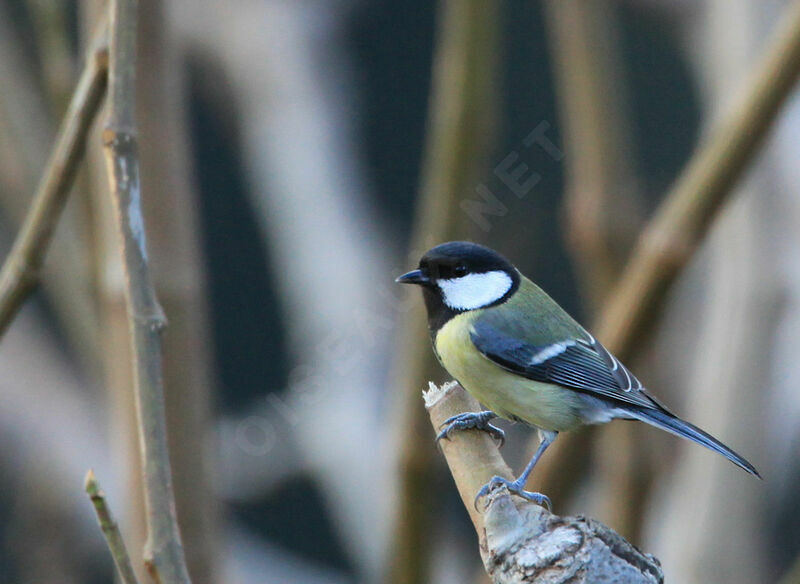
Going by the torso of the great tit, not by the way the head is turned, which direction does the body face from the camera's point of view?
to the viewer's left

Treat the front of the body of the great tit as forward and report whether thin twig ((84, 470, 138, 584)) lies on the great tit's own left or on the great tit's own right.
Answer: on the great tit's own right
